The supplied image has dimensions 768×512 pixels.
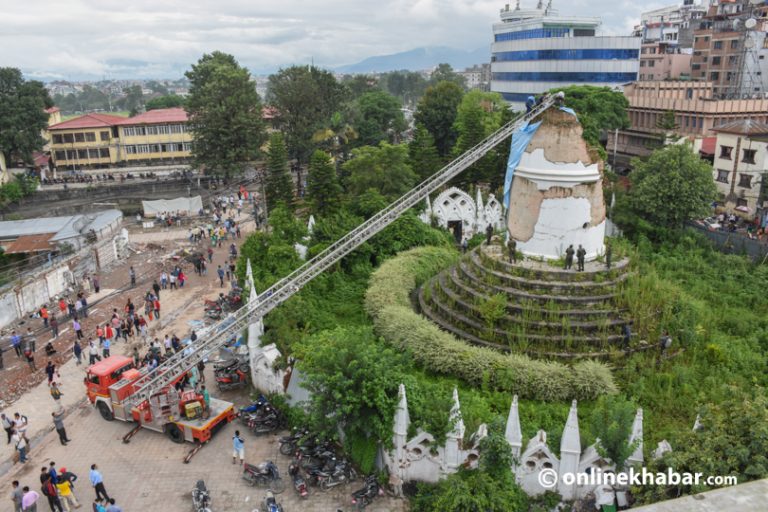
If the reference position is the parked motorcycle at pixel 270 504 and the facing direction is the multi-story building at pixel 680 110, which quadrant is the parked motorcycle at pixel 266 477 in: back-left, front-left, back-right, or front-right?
front-left

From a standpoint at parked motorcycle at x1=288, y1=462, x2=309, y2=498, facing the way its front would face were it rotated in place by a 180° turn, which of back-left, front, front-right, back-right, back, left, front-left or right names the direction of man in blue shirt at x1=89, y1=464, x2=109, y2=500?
back-right

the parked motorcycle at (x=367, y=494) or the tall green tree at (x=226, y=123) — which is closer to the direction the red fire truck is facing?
the tall green tree

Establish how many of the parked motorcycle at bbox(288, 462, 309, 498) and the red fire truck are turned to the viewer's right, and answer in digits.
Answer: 0

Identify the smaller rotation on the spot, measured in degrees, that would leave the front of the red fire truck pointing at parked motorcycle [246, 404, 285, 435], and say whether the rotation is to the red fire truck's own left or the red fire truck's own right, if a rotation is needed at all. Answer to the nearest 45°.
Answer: approximately 180°

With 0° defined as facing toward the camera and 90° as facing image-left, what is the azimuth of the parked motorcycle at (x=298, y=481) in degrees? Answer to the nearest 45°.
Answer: approximately 135°

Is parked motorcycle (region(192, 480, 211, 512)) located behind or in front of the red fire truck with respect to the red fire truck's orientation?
behind

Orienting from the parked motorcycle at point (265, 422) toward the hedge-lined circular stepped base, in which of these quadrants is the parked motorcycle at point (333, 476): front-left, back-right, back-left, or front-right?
front-right

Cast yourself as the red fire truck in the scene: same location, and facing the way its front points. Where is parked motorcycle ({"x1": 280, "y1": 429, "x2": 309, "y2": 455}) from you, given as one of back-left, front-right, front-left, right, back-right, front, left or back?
back

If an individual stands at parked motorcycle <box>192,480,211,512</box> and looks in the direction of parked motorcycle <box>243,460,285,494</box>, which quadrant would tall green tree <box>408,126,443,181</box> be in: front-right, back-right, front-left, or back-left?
front-left

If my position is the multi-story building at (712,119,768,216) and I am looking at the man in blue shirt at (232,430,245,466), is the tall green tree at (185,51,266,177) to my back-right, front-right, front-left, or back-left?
front-right

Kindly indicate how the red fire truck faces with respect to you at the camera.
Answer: facing away from the viewer and to the left of the viewer

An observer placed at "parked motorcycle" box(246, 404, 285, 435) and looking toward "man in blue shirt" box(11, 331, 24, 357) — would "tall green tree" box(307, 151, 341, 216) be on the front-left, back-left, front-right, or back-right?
front-right

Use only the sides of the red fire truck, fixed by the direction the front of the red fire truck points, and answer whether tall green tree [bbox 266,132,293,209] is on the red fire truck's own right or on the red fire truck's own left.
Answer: on the red fire truck's own right

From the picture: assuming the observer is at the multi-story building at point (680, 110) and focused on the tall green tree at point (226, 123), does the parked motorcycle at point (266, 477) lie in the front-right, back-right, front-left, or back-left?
front-left
